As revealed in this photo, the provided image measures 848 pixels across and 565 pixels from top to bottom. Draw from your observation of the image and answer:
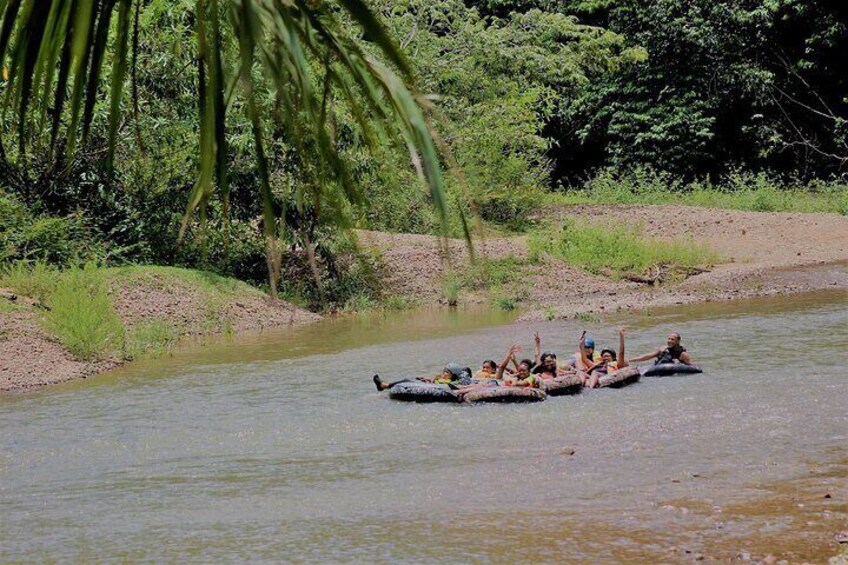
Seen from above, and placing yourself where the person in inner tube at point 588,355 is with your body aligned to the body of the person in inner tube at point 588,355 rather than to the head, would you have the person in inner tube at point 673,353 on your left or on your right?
on your left

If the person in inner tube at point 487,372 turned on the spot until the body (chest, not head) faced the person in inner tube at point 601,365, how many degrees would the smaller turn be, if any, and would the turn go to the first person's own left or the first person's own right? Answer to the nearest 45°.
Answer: approximately 135° to the first person's own left

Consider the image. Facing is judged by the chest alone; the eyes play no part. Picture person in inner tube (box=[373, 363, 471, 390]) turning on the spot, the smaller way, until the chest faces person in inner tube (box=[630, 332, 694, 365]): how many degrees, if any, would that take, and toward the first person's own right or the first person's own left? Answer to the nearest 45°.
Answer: approximately 180°

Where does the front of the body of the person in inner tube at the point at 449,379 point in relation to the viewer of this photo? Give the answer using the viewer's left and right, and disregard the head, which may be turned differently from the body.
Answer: facing to the left of the viewer

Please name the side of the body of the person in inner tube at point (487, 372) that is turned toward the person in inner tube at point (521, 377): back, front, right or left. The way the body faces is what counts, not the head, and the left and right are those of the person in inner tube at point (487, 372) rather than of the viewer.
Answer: left

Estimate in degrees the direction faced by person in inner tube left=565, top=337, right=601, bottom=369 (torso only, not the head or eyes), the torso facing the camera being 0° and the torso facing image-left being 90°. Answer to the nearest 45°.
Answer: approximately 45°

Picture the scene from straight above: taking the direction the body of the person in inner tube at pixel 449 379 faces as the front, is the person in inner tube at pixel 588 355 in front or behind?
behind

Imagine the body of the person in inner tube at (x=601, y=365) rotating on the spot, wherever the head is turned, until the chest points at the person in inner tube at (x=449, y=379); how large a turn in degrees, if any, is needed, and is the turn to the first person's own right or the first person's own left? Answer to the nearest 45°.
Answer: approximately 45° to the first person's own right

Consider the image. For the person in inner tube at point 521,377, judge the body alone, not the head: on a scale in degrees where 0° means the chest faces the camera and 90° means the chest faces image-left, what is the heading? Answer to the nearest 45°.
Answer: approximately 45°

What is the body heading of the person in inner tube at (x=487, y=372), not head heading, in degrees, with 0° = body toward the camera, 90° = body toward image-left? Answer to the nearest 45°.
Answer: approximately 45°
